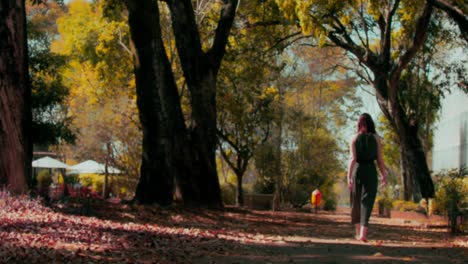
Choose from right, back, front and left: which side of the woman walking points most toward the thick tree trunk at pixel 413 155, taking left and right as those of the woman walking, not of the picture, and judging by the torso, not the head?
front

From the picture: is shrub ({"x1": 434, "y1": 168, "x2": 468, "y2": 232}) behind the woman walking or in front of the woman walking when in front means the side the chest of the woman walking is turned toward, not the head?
in front

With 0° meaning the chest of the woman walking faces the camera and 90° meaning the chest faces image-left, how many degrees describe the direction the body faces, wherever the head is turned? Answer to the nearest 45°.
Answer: approximately 180°

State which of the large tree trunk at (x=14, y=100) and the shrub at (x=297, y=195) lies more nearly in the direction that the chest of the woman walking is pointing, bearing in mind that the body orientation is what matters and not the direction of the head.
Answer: the shrub

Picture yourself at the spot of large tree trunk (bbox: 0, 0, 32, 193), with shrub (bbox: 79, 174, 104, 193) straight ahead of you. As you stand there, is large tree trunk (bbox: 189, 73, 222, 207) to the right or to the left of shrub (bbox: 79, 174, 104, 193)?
right

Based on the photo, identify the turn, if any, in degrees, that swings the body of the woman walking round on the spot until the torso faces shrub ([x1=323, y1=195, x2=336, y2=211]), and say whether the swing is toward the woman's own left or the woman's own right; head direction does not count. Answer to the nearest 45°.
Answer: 0° — they already face it

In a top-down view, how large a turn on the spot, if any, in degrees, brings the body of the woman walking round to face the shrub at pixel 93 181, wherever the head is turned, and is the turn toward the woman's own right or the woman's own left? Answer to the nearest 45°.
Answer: approximately 45° to the woman's own left

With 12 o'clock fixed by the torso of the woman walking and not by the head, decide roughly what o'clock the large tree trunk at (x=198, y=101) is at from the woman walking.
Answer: The large tree trunk is roughly at 11 o'clock from the woman walking.

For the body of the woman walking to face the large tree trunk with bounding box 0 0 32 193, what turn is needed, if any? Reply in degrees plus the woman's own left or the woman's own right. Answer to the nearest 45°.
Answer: approximately 90° to the woman's own left

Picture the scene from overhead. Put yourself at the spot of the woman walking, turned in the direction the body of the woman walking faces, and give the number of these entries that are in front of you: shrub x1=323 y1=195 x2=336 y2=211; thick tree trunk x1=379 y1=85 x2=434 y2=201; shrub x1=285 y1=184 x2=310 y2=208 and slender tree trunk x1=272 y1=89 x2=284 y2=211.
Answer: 4

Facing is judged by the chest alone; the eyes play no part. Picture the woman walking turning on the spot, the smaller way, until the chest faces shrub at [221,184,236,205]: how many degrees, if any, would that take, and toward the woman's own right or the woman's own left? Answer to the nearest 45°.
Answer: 0° — they already face it

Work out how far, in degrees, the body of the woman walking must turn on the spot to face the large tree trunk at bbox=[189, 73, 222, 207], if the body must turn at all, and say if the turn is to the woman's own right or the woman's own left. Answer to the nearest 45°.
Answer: approximately 45° to the woman's own left

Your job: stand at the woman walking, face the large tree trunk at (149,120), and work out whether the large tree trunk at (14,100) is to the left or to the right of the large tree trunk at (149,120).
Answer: left

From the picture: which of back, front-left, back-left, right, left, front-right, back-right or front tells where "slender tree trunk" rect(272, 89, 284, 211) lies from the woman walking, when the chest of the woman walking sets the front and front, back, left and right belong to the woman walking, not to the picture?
front
